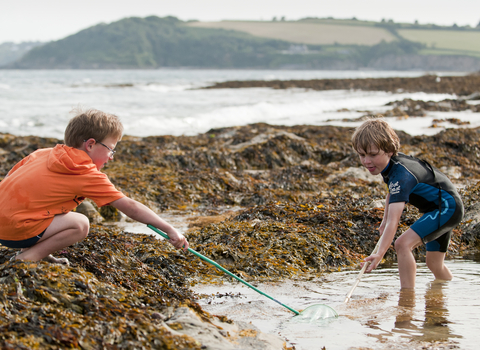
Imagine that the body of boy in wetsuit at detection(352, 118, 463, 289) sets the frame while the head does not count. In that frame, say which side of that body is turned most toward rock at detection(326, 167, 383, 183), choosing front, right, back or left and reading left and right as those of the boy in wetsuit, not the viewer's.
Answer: right

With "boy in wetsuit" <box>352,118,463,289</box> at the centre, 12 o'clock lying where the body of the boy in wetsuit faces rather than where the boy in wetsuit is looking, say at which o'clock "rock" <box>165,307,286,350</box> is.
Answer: The rock is roughly at 10 o'clock from the boy in wetsuit.

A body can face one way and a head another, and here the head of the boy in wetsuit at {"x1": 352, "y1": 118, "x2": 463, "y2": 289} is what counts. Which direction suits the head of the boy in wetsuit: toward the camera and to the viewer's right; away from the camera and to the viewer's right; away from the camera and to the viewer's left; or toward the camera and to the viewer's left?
toward the camera and to the viewer's left

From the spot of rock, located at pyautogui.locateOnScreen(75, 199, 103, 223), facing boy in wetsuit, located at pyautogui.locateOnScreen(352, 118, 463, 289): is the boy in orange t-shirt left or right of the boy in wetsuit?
right

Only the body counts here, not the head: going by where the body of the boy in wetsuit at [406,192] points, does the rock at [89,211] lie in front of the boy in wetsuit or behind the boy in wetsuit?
in front

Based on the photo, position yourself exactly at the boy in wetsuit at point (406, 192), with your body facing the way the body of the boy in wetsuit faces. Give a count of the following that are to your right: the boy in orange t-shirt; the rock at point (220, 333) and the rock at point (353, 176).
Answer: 1

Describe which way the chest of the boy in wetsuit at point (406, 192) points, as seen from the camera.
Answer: to the viewer's left

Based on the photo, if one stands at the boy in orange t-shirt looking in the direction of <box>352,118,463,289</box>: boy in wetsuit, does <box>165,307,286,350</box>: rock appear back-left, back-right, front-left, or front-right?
front-right

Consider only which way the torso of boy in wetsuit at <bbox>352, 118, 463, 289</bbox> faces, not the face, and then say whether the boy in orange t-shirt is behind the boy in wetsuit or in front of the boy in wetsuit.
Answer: in front

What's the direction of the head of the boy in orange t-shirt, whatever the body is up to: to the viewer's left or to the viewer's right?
to the viewer's right
